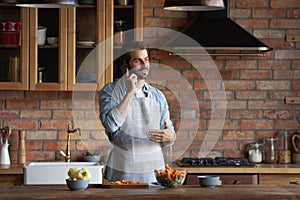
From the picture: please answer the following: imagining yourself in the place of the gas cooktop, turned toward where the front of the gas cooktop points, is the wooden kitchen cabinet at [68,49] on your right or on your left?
on your right

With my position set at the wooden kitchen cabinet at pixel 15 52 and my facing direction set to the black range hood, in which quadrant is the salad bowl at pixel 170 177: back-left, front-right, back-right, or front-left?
front-right

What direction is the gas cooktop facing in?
toward the camera

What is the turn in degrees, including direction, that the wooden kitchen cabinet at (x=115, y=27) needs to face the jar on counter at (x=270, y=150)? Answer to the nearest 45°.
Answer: approximately 90° to its left

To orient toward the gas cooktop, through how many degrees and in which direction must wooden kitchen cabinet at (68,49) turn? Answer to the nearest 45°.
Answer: approximately 90° to its left

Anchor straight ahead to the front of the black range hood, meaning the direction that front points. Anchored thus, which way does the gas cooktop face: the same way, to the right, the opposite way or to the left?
the same way

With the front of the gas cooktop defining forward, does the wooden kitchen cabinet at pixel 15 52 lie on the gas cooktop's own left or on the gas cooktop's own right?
on the gas cooktop's own right

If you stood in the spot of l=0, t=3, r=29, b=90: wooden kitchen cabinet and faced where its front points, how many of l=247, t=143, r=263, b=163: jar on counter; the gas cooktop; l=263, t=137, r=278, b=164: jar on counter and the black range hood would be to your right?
0

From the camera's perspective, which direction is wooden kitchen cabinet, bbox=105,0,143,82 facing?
toward the camera

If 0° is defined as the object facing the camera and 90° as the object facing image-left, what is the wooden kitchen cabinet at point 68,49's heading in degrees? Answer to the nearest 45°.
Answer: approximately 0°

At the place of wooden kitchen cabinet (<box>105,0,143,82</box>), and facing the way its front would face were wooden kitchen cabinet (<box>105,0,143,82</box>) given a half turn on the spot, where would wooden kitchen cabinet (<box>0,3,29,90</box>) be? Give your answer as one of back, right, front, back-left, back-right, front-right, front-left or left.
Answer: left

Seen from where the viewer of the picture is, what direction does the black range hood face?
facing the viewer

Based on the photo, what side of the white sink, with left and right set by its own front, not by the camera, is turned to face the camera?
front

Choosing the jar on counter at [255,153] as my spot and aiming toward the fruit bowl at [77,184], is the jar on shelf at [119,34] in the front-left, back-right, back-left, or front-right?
front-right

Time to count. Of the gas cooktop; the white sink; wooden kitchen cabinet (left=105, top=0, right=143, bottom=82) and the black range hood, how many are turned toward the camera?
4

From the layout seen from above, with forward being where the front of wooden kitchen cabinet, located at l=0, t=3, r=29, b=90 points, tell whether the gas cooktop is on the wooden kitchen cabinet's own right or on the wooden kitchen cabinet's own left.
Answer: on the wooden kitchen cabinet's own left

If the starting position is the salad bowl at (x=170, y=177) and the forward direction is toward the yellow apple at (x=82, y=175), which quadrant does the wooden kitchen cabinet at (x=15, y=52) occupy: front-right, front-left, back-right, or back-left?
front-right

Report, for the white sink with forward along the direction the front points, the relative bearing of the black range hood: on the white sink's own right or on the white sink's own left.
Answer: on the white sink's own left
